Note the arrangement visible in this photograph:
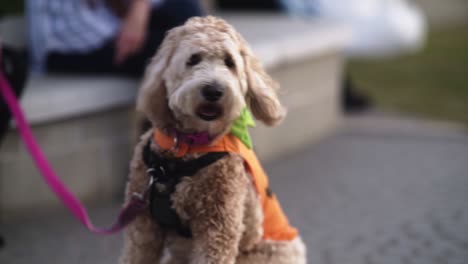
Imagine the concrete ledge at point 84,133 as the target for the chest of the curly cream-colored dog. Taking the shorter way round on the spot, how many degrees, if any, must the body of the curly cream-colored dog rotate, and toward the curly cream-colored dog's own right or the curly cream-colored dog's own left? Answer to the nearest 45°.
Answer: approximately 90° to the curly cream-colored dog's own right

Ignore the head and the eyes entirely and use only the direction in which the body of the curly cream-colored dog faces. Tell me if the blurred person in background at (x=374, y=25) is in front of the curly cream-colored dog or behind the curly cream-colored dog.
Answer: behind

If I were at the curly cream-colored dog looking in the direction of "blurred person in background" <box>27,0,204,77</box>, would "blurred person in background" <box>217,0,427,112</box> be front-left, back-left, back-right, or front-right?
front-right

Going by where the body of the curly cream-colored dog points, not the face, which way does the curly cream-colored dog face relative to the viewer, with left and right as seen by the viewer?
facing the viewer and to the left of the viewer

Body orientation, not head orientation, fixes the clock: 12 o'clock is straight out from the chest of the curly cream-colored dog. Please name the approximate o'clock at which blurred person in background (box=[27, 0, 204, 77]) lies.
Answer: The blurred person in background is roughly at 4 o'clock from the curly cream-colored dog.

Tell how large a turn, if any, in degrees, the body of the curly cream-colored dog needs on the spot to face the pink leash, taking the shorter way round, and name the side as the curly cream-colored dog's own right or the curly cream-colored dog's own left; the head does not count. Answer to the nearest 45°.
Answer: approximately 90° to the curly cream-colored dog's own right
